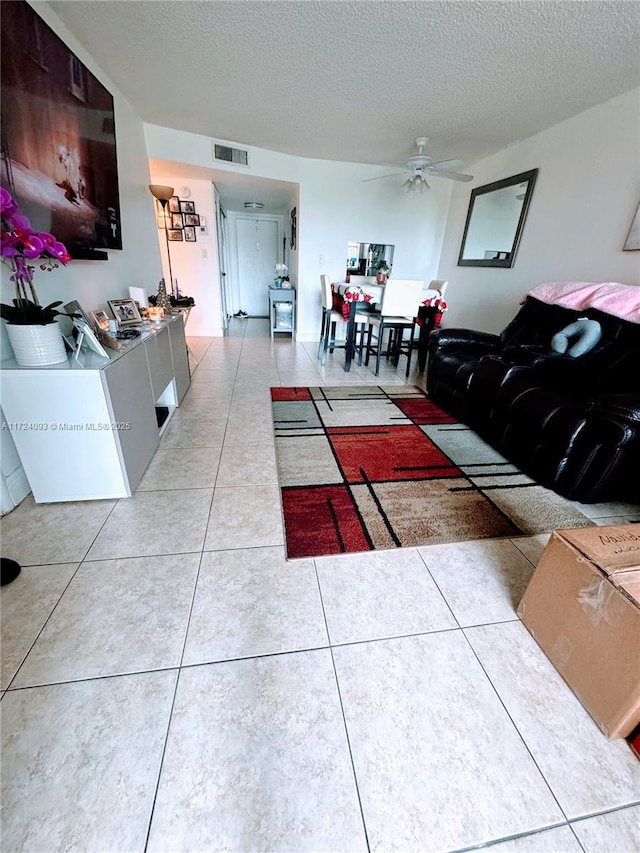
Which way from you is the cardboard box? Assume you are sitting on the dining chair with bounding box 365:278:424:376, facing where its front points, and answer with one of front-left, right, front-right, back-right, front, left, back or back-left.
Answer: back-left

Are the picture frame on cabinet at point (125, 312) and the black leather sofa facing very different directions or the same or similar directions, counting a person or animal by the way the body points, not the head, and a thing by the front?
very different directions

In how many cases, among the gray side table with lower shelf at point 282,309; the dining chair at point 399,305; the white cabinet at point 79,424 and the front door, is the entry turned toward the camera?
2

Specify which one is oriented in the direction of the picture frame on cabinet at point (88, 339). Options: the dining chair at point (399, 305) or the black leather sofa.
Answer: the black leather sofa

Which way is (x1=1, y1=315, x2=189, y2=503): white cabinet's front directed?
to the viewer's right

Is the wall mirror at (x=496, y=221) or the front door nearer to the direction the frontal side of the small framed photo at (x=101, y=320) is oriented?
the wall mirror

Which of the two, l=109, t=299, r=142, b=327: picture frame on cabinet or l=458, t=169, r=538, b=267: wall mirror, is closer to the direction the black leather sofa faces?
the picture frame on cabinet

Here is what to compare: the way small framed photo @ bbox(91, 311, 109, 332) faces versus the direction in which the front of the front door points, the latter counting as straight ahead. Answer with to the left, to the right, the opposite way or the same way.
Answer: to the left

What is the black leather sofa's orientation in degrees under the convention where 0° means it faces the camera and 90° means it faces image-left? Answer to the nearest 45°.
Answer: approximately 45°

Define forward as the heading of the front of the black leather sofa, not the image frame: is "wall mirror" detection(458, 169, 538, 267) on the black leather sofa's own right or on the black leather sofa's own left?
on the black leather sofa's own right

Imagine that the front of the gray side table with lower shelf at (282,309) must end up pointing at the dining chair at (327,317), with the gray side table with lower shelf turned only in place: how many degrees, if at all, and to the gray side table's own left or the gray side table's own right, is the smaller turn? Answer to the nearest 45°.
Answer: approximately 45° to the gray side table's own left

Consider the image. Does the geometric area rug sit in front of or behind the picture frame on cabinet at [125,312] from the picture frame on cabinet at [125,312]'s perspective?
in front

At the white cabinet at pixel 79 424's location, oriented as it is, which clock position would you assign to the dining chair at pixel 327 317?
The dining chair is roughly at 11 o'clock from the white cabinet.

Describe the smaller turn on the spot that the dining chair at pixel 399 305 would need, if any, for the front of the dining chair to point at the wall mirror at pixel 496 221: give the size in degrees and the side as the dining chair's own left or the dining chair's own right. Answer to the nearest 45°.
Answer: approximately 90° to the dining chair's own right

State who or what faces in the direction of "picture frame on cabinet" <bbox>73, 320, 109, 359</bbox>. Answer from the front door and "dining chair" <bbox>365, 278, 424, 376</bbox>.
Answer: the front door

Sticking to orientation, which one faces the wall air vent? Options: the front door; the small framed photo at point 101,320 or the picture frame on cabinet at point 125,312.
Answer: the front door
